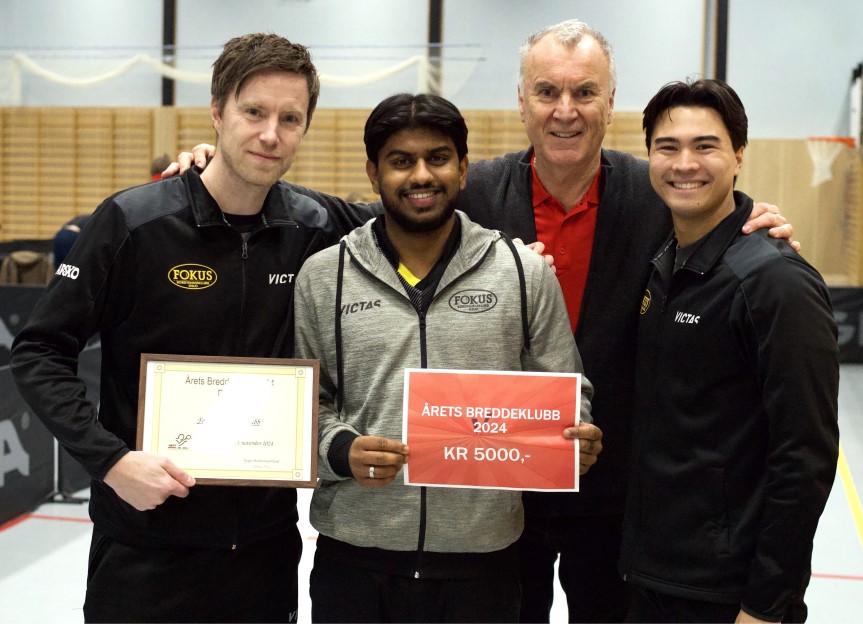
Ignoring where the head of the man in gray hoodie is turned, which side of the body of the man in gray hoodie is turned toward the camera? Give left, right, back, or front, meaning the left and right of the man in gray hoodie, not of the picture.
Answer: front

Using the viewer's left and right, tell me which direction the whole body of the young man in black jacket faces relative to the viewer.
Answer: facing the viewer and to the left of the viewer

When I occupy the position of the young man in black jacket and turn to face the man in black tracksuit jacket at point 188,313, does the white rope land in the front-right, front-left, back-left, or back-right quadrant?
front-right

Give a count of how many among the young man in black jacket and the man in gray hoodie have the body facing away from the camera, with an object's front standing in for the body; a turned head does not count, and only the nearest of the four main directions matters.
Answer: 0

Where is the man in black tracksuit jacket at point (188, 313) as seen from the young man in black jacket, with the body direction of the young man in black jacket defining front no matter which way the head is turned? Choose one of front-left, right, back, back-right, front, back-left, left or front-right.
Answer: front-right

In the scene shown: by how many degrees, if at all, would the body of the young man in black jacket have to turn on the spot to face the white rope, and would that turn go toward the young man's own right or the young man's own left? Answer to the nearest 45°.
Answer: approximately 90° to the young man's own right

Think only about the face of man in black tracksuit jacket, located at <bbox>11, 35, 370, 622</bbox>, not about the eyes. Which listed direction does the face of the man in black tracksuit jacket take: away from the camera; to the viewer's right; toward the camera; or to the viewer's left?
toward the camera

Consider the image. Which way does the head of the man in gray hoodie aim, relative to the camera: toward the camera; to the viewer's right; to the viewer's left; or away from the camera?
toward the camera

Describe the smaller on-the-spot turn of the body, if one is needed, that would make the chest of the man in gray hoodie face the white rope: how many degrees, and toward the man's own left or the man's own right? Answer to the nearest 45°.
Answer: approximately 180°
